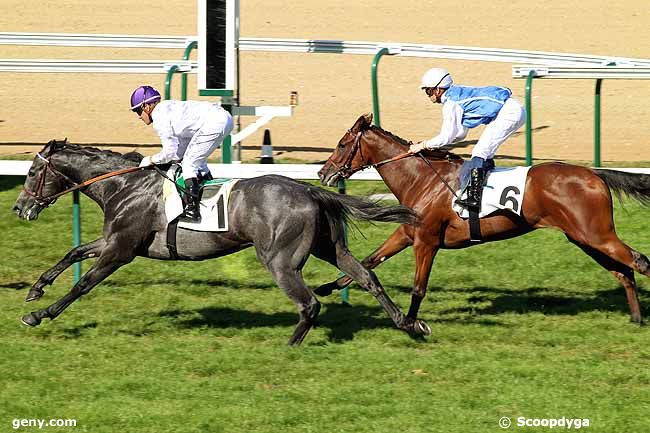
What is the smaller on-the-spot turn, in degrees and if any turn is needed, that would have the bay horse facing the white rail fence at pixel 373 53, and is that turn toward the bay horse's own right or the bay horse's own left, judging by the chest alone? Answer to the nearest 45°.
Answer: approximately 90° to the bay horse's own right

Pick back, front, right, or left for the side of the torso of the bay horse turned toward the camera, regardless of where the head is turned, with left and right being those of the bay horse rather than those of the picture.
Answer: left

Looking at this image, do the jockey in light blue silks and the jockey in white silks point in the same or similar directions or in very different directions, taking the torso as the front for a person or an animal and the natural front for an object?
same or similar directions

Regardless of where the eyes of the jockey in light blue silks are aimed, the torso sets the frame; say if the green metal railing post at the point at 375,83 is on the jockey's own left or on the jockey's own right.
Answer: on the jockey's own right

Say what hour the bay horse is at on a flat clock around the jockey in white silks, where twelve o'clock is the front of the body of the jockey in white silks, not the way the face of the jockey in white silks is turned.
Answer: The bay horse is roughly at 6 o'clock from the jockey in white silks.

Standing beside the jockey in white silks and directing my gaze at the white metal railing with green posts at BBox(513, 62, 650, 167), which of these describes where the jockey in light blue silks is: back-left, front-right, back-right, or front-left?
front-right

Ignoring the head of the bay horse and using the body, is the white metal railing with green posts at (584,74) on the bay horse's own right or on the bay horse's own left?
on the bay horse's own right

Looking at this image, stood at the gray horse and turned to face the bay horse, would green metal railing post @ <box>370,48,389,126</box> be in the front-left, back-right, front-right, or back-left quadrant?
front-left

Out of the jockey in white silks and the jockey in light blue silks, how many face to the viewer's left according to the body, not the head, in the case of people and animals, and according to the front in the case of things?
2

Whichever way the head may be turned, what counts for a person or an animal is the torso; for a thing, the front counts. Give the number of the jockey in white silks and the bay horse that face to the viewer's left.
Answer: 2

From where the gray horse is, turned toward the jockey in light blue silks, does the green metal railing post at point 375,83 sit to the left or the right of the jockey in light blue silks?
left

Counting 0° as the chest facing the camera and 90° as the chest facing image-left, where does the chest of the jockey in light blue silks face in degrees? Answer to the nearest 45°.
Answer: approximately 90°

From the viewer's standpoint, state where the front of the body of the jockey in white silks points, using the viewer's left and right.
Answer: facing to the left of the viewer

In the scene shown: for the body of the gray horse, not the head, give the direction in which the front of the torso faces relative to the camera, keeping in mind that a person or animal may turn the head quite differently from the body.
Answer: to the viewer's left

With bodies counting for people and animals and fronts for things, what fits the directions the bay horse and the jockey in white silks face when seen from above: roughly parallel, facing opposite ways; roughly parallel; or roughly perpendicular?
roughly parallel

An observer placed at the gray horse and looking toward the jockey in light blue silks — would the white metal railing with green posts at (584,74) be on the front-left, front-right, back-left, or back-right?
front-left
